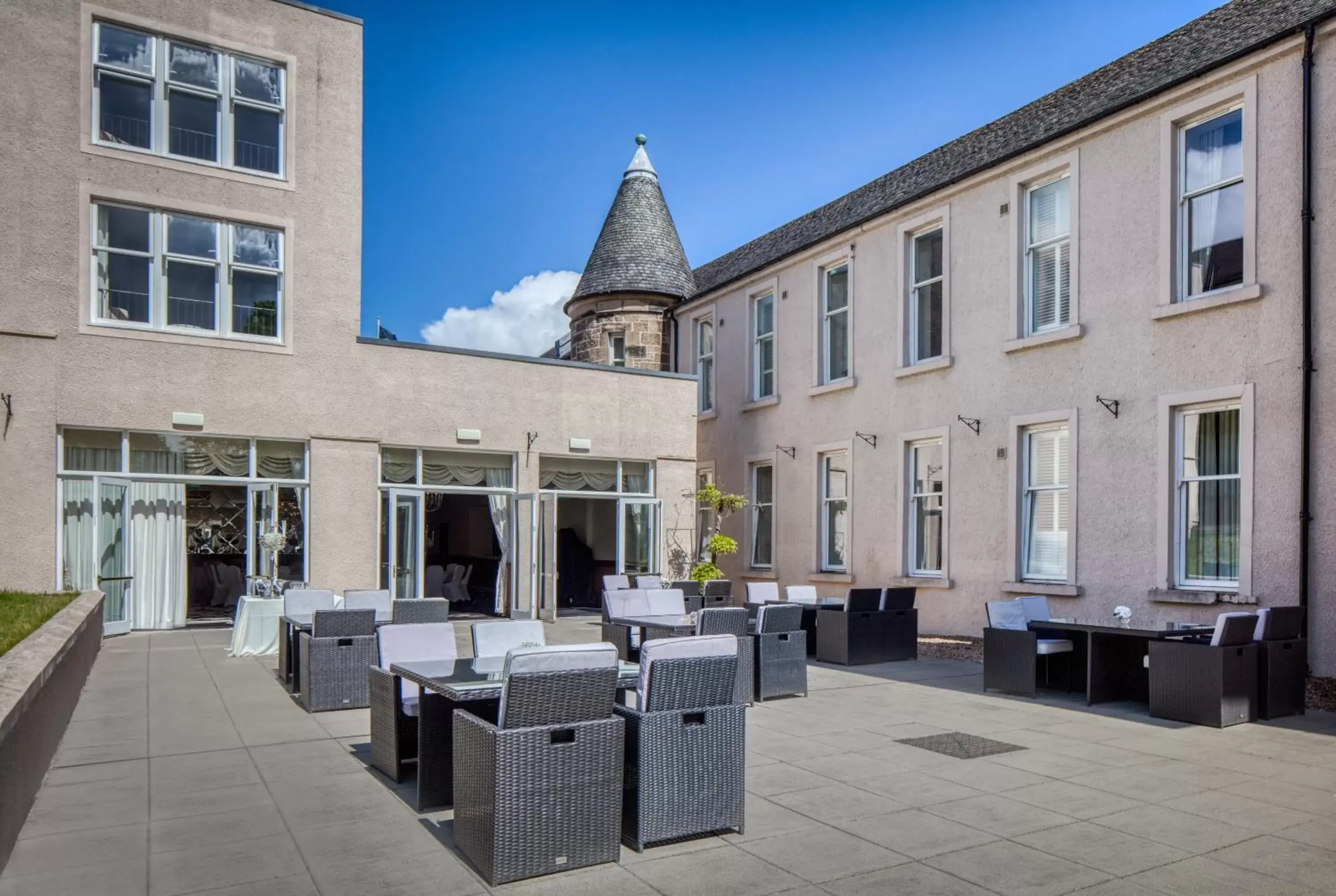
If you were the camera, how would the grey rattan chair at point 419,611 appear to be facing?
facing away from the viewer

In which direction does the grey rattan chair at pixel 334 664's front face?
away from the camera

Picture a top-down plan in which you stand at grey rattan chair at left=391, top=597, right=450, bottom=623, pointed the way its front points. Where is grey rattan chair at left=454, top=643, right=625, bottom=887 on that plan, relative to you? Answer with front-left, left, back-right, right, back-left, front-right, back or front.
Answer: back

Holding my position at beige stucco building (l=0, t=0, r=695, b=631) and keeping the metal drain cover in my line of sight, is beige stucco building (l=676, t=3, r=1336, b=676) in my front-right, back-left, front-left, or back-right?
front-left

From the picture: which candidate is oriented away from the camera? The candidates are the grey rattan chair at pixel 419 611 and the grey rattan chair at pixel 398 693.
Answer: the grey rattan chair at pixel 419 611

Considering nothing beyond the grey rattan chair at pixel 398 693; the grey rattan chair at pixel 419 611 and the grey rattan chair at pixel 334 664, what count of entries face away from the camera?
2
